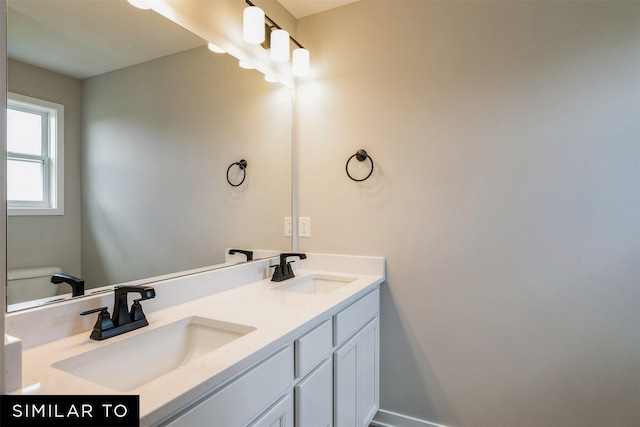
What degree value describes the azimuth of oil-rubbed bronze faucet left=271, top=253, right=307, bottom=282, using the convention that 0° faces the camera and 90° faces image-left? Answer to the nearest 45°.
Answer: approximately 315°

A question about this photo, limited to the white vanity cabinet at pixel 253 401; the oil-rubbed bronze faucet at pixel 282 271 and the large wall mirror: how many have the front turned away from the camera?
0

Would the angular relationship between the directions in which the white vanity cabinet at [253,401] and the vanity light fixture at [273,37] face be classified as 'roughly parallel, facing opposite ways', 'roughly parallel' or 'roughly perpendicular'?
roughly parallel

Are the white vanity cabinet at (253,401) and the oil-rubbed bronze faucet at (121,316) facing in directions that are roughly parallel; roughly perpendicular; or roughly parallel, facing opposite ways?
roughly parallel

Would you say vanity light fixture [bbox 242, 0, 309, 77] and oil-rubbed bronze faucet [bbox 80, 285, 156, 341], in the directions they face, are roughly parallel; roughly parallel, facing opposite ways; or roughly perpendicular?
roughly parallel

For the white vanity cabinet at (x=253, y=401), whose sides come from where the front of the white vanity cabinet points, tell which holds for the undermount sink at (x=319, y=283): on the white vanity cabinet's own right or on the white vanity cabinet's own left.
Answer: on the white vanity cabinet's own left

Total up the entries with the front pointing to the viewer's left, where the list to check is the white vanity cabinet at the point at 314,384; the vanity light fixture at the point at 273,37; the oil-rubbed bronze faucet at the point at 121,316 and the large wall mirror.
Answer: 0

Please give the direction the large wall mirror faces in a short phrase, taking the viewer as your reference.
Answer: facing the viewer and to the right of the viewer

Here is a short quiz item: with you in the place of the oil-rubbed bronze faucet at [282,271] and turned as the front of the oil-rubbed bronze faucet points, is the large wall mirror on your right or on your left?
on your right
